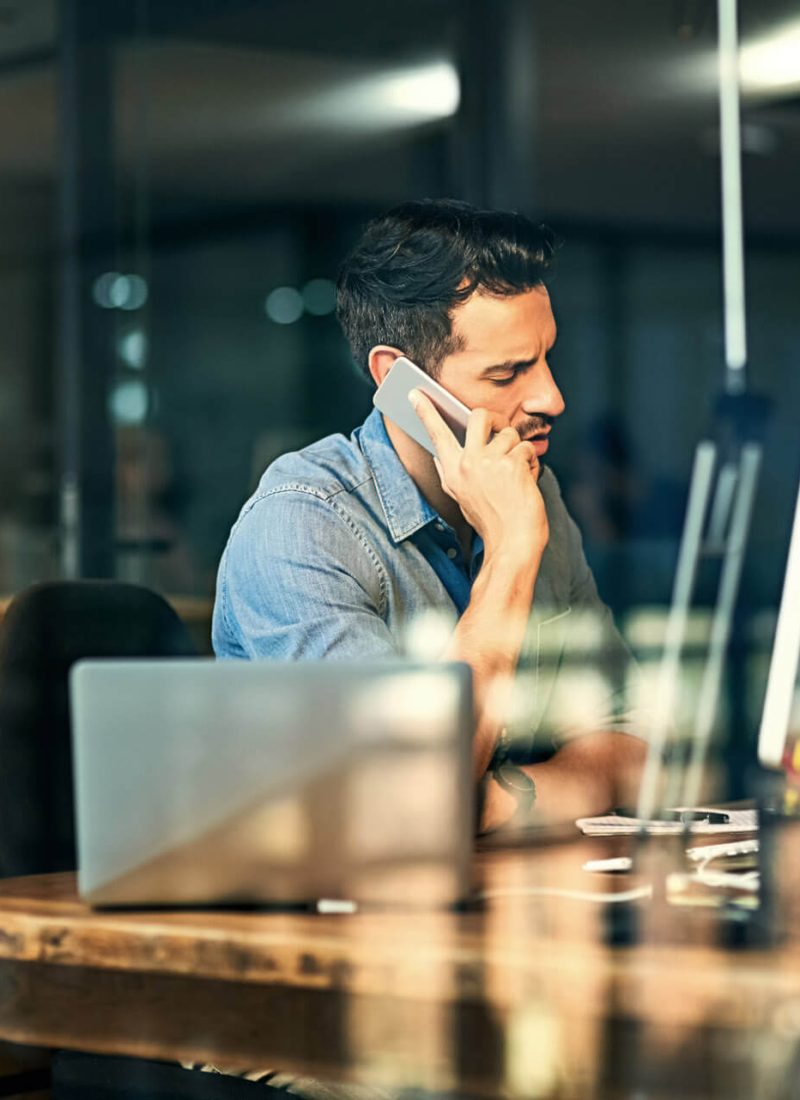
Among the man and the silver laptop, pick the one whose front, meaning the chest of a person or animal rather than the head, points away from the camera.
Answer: the silver laptop

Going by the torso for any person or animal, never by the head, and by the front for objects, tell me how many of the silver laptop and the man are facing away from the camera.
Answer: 1

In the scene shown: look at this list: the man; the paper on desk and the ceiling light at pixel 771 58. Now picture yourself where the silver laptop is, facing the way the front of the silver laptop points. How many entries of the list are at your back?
0

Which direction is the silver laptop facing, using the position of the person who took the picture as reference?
facing away from the viewer

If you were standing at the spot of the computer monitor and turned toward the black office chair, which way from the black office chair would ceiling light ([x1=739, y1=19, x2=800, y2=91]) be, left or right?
right

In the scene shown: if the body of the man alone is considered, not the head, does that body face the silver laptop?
no

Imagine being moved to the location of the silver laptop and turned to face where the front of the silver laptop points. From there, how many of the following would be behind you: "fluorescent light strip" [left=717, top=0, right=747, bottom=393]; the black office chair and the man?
0

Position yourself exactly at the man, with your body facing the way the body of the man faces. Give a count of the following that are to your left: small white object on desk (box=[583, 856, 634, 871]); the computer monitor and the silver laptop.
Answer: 0

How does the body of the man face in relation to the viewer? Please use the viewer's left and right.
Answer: facing the viewer and to the right of the viewer
